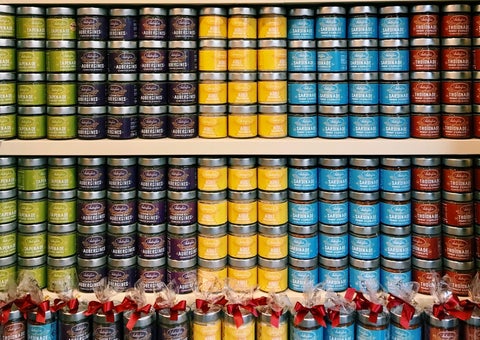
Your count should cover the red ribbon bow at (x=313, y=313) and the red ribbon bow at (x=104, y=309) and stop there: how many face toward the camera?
2

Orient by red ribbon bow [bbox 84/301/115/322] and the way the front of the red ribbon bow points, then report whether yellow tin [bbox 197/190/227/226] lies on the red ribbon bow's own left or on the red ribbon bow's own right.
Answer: on the red ribbon bow's own left

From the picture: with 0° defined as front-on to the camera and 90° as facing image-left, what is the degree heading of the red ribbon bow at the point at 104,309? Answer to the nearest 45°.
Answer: approximately 0°

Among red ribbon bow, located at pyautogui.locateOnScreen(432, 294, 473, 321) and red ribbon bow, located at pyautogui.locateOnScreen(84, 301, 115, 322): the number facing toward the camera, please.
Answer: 2

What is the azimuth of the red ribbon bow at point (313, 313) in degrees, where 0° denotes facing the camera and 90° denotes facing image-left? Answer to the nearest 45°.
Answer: approximately 0°

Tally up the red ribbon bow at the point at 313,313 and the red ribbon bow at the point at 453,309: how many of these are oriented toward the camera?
2

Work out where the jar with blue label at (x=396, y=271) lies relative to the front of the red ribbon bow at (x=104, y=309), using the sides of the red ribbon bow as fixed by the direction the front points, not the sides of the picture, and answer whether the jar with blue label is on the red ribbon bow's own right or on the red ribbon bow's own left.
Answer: on the red ribbon bow's own left

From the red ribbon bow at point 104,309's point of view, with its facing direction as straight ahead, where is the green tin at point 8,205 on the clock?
The green tin is roughly at 4 o'clock from the red ribbon bow.
